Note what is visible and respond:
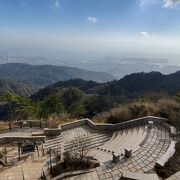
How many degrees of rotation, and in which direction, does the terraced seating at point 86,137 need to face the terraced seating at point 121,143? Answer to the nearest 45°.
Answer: approximately 45° to its left

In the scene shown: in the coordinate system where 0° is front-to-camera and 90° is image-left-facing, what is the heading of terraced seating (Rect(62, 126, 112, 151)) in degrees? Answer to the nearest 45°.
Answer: approximately 0°

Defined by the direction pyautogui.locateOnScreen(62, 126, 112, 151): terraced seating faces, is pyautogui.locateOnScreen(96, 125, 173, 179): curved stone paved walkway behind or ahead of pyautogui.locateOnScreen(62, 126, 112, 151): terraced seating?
ahead

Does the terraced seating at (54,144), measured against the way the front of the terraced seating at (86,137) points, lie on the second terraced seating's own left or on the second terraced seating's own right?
on the second terraced seating's own right
